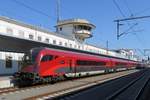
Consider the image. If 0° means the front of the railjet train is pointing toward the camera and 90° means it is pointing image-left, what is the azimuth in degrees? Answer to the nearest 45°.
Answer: approximately 45°
